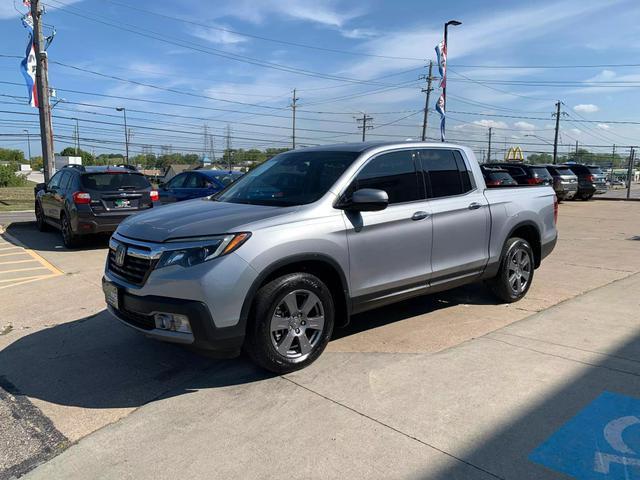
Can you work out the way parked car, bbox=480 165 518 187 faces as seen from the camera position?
facing away from the viewer and to the left of the viewer

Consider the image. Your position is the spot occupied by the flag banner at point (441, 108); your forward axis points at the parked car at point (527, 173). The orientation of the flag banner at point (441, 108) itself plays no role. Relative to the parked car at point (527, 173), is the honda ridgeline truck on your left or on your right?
right

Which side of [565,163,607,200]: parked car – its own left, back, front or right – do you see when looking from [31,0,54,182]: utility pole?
left

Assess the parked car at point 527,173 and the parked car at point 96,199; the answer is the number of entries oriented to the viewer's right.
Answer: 0

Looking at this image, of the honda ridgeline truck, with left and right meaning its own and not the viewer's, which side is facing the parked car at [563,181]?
back

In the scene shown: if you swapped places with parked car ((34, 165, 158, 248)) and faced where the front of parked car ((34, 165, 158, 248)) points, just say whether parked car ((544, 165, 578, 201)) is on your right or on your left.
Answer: on your right

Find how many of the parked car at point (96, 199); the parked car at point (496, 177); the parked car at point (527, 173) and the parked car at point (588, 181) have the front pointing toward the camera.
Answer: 0

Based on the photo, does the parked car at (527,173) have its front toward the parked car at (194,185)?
no

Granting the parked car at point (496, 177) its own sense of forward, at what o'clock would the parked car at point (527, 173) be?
the parked car at point (527, 173) is roughly at 2 o'clock from the parked car at point (496, 177).

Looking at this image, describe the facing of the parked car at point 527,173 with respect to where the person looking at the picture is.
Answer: facing away from the viewer and to the left of the viewer

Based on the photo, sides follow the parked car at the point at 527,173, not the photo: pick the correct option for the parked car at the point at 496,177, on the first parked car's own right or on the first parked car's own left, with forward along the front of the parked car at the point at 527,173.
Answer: on the first parked car's own left

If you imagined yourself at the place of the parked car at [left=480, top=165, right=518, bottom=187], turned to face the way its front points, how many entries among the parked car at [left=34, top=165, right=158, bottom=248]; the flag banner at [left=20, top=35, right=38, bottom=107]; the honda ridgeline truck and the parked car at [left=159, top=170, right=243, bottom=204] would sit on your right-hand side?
0

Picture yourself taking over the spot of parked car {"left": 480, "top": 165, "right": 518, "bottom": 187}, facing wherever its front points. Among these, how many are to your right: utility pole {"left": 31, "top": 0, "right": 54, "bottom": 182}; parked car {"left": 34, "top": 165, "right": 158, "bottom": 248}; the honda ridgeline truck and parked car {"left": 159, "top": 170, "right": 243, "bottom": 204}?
0

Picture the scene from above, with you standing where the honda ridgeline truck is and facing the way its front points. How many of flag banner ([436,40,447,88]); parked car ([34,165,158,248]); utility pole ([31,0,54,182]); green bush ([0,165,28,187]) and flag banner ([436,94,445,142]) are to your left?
0

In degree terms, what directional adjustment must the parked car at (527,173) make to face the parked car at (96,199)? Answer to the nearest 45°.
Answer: approximately 90° to its left
